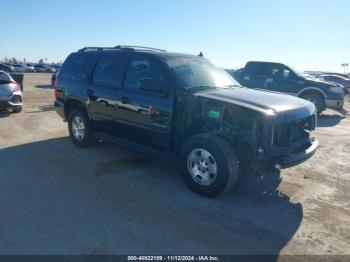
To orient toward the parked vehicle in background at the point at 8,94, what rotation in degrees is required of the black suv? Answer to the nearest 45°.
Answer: approximately 180°

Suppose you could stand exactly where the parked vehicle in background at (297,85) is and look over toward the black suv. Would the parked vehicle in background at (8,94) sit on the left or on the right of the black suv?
right

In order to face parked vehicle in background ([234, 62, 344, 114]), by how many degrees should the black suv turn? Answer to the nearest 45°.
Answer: approximately 90° to its left

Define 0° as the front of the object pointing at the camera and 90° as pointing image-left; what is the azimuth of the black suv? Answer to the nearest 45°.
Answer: approximately 315°
